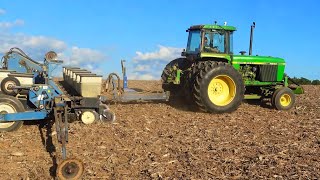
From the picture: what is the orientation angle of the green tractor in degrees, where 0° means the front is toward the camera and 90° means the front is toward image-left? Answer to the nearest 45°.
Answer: approximately 225°
